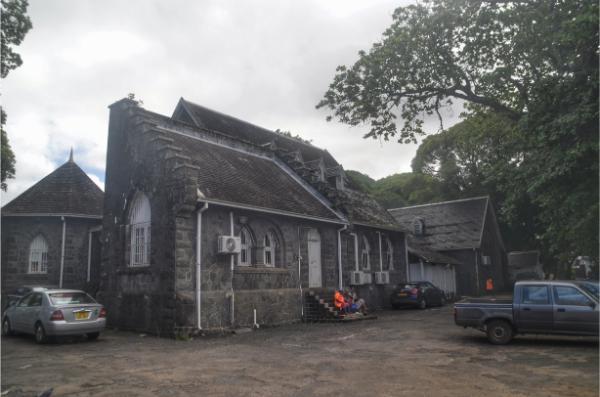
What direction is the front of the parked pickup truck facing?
to the viewer's right

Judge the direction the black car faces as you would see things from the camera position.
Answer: facing away from the viewer and to the right of the viewer

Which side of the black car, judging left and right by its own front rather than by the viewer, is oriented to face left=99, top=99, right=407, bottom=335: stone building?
back

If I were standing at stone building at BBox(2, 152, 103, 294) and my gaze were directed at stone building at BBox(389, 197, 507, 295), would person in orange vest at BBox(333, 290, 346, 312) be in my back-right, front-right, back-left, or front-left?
front-right

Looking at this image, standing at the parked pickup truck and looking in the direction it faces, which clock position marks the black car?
The black car is roughly at 8 o'clock from the parked pickup truck.

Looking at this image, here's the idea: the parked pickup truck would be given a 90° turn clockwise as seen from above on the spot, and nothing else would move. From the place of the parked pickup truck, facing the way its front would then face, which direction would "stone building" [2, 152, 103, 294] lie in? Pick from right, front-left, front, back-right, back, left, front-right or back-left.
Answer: right

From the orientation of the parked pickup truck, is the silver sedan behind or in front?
behind

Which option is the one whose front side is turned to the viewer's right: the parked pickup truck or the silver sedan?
the parked pickup truck

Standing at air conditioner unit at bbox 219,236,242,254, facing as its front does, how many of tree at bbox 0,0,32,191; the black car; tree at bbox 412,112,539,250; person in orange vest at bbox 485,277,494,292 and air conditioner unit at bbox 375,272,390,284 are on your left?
4

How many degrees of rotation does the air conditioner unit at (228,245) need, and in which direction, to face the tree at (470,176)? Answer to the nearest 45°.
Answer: approximately 90° to its left

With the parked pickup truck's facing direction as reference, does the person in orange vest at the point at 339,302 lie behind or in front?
behind

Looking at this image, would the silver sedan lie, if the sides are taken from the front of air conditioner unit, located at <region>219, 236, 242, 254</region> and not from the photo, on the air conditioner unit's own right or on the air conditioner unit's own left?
on the air conditioner unit's own right

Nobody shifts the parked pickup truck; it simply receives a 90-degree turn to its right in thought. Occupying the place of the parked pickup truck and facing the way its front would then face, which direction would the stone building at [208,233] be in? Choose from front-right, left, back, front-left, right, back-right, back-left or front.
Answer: right

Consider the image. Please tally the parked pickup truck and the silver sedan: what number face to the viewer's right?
1
